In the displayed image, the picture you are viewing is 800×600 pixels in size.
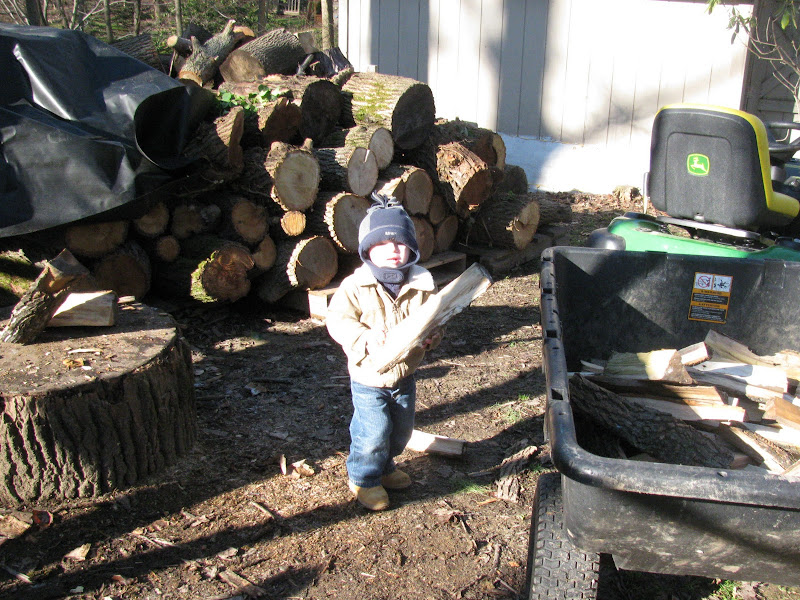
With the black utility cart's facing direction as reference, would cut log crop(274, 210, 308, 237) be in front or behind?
in front

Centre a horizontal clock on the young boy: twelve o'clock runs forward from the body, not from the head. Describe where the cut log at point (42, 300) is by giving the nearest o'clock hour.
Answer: The cut log is roughly at 5 o'clock from the young boy.

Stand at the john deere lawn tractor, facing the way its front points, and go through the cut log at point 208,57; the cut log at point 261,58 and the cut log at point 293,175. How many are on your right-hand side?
0

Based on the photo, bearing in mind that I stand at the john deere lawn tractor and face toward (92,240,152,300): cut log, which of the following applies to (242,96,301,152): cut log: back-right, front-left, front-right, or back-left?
front-right

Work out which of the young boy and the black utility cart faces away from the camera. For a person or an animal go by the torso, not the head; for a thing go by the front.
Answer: the black utility cart

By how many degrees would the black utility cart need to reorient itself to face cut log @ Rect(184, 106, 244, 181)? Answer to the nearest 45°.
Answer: approximately 45° to its left

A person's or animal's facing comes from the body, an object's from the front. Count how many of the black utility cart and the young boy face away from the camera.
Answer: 1

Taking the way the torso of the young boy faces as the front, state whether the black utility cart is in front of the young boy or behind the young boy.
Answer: in front

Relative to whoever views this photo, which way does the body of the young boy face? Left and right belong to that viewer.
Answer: facing the viewer and to the right of the viewer

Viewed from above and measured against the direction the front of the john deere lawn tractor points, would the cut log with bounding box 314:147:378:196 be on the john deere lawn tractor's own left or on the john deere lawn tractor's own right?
on the john deere lawn tractor's own left

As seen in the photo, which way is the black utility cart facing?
away from the camera

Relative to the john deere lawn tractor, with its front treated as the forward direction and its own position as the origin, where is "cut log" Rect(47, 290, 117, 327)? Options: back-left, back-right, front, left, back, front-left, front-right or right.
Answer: back

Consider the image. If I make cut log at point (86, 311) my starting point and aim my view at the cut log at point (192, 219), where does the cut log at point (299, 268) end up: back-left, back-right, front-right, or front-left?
front-right

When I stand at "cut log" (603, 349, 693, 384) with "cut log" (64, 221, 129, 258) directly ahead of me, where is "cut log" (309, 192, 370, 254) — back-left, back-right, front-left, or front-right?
front-right

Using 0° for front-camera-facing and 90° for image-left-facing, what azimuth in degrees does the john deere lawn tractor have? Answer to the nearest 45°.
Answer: approximately 225°

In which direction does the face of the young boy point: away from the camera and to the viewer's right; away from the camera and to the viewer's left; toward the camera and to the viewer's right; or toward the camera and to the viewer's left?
toward the camera and to the viewer's right
